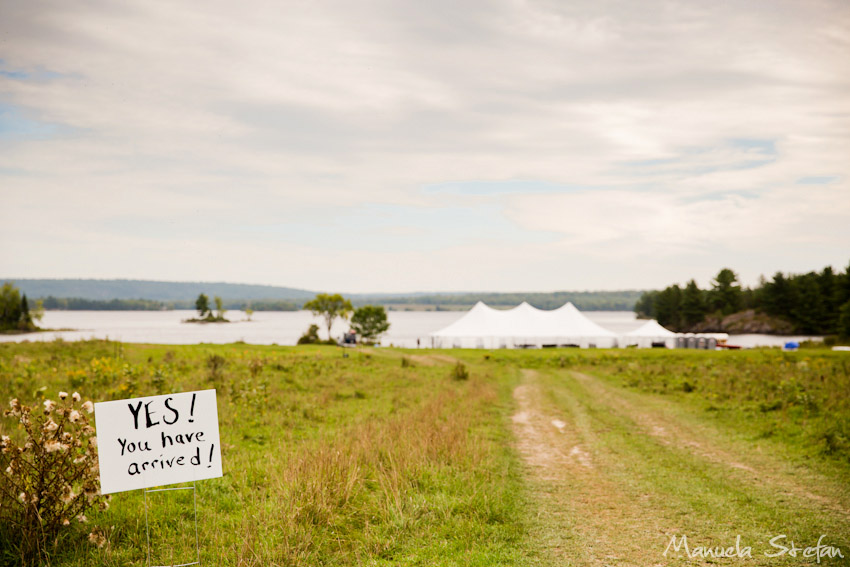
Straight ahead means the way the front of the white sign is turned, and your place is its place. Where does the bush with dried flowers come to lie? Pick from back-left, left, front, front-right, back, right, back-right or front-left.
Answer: back-right

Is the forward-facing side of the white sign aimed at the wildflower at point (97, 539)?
no

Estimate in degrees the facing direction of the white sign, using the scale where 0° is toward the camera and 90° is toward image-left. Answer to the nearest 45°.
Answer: approximately 0°
